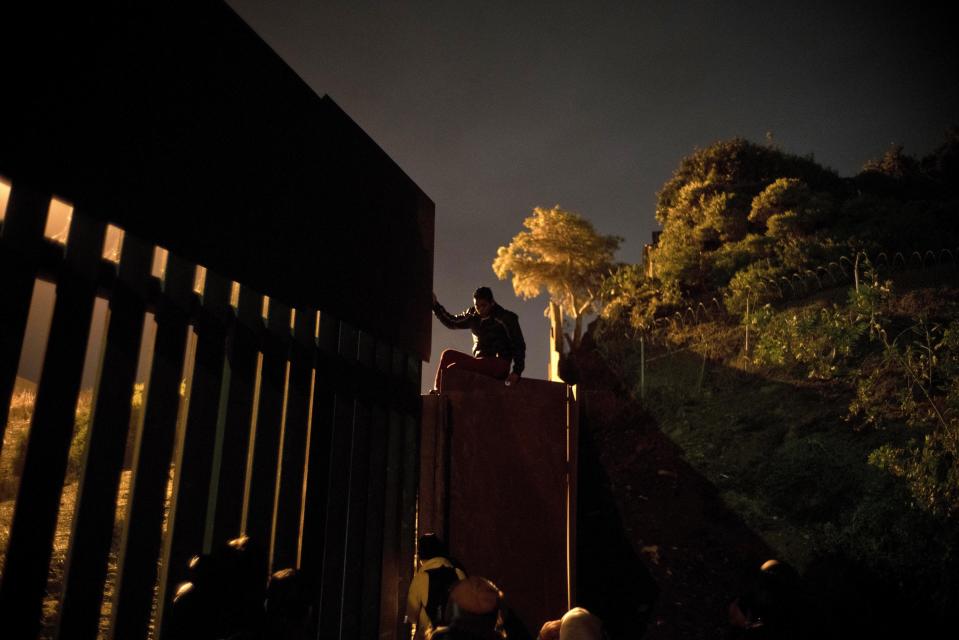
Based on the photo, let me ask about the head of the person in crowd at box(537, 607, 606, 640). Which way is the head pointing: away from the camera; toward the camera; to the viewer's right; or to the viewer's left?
away from the camera

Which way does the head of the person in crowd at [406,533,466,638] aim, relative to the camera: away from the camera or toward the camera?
away from the camera

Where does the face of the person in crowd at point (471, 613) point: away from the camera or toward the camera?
away from the camera

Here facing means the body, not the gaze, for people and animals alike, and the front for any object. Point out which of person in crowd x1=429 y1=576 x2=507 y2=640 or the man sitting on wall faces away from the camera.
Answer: the person in crowd

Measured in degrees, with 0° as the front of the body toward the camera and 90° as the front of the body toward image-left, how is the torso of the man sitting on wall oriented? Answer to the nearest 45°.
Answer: approximately 45°

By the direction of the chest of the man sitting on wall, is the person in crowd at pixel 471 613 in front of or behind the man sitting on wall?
in front

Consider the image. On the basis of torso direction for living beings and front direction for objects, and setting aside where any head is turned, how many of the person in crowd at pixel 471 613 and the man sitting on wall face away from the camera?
1

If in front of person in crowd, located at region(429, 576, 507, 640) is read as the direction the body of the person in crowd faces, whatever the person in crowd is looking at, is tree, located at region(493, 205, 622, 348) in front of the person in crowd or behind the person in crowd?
in front

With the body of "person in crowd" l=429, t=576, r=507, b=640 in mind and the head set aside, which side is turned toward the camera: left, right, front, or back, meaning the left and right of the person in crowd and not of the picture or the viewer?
back

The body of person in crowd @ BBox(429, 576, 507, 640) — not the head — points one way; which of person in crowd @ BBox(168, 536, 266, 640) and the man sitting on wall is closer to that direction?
the man sitting on wall

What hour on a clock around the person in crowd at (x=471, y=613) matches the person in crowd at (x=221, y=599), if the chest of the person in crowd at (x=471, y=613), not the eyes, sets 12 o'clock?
the person in crowd at (x=221, y=599) is roughly at 8 o'clock from the person in crowd at (x=471, y=613).
